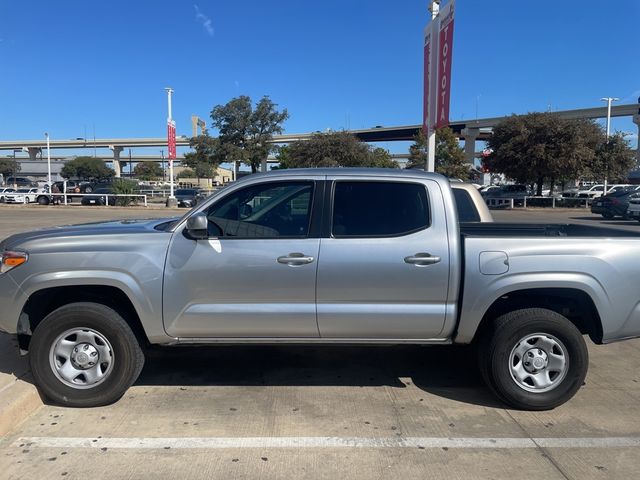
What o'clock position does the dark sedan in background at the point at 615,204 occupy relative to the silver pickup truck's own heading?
The dark sedan in background is roughly at 4 o'clock from the silver pickup truck.

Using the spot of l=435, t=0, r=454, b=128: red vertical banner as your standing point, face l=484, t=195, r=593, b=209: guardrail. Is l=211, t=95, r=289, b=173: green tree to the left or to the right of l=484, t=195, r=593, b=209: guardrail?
left

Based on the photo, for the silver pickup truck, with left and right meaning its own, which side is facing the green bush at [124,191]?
right

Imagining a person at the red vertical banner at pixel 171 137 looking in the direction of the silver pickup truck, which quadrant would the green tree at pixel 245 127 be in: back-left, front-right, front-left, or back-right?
back-left

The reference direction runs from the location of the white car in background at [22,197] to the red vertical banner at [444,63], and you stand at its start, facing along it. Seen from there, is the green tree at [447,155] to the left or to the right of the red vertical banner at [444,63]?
left

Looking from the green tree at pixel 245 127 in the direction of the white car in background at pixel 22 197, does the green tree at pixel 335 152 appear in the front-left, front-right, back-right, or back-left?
back-left

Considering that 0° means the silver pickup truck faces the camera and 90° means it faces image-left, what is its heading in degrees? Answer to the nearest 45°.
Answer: approximately 90°

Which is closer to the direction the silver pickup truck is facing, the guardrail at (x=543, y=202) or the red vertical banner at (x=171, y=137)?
the red vertical banner
